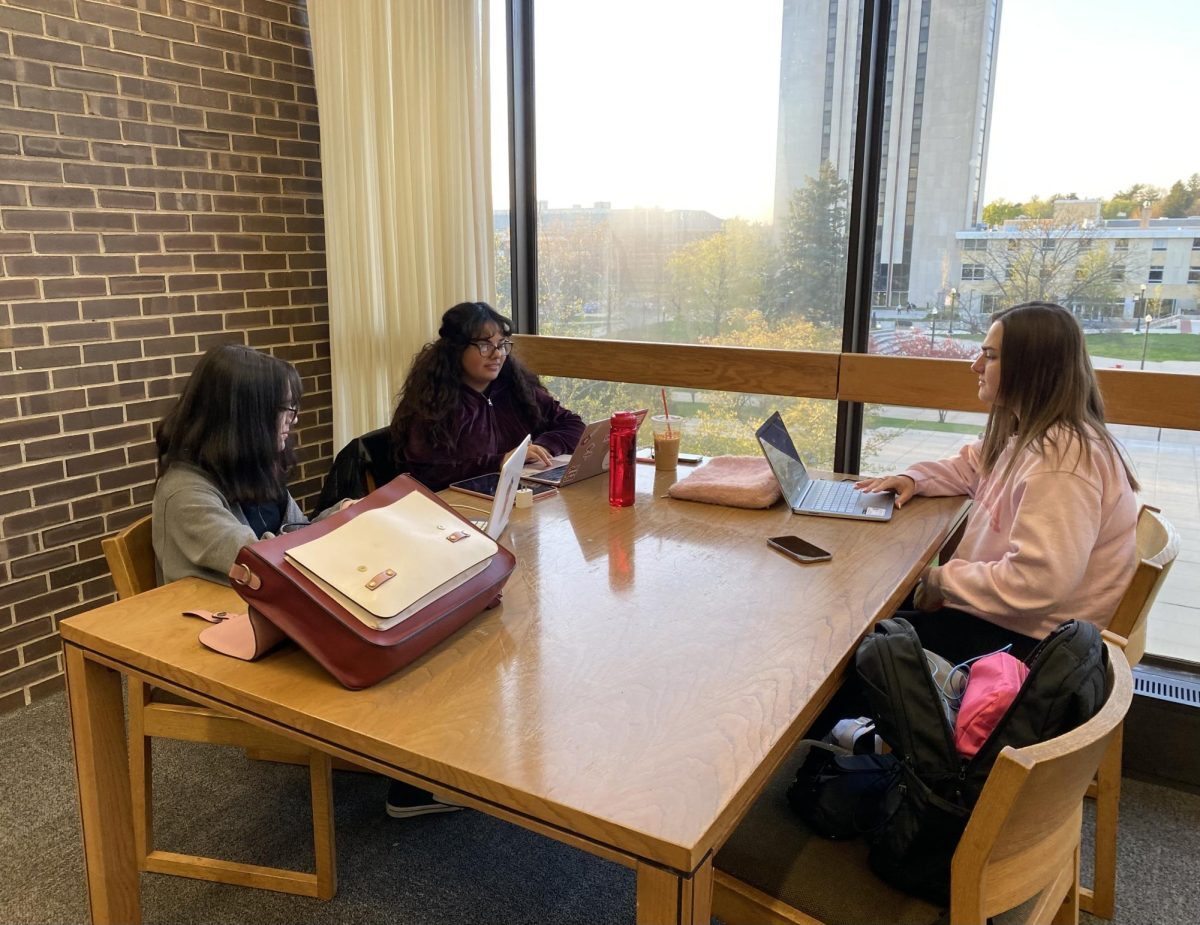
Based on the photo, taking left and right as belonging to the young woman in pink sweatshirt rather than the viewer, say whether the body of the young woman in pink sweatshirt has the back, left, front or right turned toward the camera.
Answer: left

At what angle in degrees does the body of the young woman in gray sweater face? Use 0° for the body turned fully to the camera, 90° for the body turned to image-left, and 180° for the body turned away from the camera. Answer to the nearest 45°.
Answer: approximately 270°

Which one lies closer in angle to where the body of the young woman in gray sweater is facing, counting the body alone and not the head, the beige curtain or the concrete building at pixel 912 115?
the concrete building

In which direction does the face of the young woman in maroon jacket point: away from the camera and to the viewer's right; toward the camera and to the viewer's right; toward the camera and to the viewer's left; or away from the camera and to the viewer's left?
toward the camera and to the viewer's right

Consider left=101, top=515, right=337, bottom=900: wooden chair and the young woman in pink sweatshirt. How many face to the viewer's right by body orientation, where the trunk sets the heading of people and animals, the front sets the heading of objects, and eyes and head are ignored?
1

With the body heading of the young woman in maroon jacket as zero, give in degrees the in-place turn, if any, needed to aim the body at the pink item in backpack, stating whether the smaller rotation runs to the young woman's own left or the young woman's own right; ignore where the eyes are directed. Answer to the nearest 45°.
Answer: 0° — they already face it

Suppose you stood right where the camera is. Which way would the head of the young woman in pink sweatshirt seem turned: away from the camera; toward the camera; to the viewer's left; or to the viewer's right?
to the viewer's left

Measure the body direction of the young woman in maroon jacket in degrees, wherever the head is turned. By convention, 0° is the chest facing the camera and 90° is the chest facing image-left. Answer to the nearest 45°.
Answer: approximately 315°

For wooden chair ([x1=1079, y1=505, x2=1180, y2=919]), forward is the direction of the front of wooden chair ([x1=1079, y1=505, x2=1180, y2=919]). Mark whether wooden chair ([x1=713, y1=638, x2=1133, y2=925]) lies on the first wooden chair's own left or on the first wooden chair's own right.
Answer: on the first wooden chair's own left

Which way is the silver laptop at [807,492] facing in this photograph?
to the viewer's right

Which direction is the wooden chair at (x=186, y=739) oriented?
to the viewer's right

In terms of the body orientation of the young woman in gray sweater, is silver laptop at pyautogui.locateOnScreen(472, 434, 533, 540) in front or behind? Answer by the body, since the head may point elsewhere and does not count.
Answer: in front

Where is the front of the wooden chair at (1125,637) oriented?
to the viewer's left

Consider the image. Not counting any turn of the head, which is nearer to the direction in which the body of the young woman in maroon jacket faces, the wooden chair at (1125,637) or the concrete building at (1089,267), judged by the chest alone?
the wooden chair

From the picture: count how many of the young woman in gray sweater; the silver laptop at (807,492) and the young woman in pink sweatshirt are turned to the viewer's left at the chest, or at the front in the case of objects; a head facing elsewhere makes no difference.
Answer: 1
